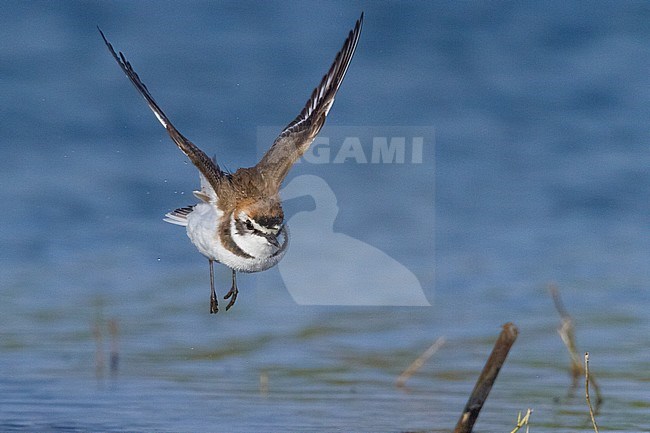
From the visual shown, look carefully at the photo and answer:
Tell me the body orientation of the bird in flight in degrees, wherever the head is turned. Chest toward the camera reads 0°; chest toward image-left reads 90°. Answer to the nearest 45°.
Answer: approximately 315°

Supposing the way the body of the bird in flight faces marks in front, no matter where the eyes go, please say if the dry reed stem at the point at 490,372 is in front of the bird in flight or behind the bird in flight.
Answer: in front

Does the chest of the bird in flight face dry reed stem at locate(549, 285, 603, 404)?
no

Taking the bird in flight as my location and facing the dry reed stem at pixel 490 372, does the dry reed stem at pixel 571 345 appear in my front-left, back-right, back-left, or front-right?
front-left
